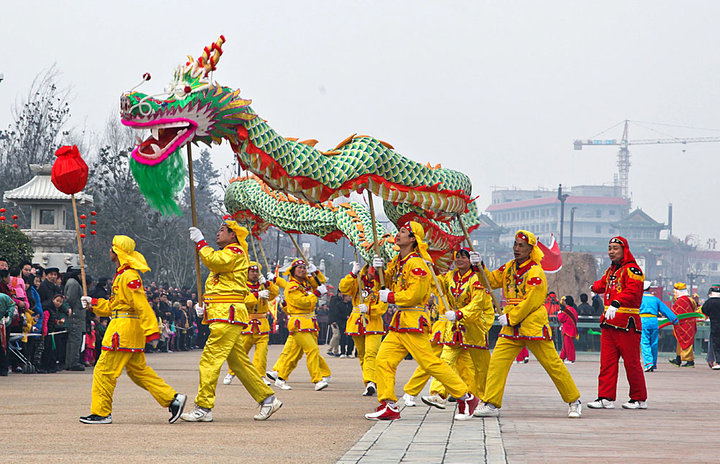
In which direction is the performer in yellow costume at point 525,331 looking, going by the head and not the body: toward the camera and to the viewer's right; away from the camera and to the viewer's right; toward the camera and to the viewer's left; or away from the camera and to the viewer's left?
toward the camera and to the viewer's left

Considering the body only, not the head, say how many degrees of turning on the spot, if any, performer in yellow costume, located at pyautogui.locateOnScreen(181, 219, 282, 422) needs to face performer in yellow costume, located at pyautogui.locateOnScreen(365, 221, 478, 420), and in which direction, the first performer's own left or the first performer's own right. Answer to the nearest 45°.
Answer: approximately 180°

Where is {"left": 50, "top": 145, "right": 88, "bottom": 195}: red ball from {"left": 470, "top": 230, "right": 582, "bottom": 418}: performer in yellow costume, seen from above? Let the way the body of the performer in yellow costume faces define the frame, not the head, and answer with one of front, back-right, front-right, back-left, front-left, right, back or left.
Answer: front-right

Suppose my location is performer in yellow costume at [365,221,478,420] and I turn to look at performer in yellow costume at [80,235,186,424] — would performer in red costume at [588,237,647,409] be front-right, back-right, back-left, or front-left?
back-right

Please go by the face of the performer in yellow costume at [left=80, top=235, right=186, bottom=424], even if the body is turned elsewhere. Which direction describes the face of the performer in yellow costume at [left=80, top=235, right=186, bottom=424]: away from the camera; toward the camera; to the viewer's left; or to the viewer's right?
to the viewer's left

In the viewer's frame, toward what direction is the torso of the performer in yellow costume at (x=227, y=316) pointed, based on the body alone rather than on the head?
to the viewer's left

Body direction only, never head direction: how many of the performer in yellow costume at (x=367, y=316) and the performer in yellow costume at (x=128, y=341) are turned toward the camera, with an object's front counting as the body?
1

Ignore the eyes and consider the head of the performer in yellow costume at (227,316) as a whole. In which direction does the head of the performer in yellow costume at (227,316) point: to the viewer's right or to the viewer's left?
to the viewer's left

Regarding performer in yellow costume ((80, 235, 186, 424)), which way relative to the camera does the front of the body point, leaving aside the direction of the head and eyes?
to the viewer's left

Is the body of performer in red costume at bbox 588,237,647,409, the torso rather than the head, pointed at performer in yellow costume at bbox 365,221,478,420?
yes

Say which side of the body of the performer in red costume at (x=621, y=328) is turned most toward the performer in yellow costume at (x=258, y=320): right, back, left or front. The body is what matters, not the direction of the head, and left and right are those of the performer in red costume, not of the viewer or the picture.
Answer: right

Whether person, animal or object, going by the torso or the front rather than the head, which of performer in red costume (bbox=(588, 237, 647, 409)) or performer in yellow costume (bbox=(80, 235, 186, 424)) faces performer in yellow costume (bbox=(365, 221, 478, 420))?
the performer in red costume

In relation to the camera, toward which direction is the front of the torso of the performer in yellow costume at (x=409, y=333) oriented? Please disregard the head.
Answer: to the viewer's left

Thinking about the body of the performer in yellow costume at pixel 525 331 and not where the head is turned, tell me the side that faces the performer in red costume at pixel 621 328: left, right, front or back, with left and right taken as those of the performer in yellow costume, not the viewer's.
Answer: back

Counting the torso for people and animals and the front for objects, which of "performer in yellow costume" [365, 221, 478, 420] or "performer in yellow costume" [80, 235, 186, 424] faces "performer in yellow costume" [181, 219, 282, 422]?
"performer in yellow costume" [365, 221, 478, 420]

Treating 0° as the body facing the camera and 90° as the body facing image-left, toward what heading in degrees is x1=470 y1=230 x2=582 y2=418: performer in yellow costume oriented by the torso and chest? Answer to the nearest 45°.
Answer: approximately 45°
